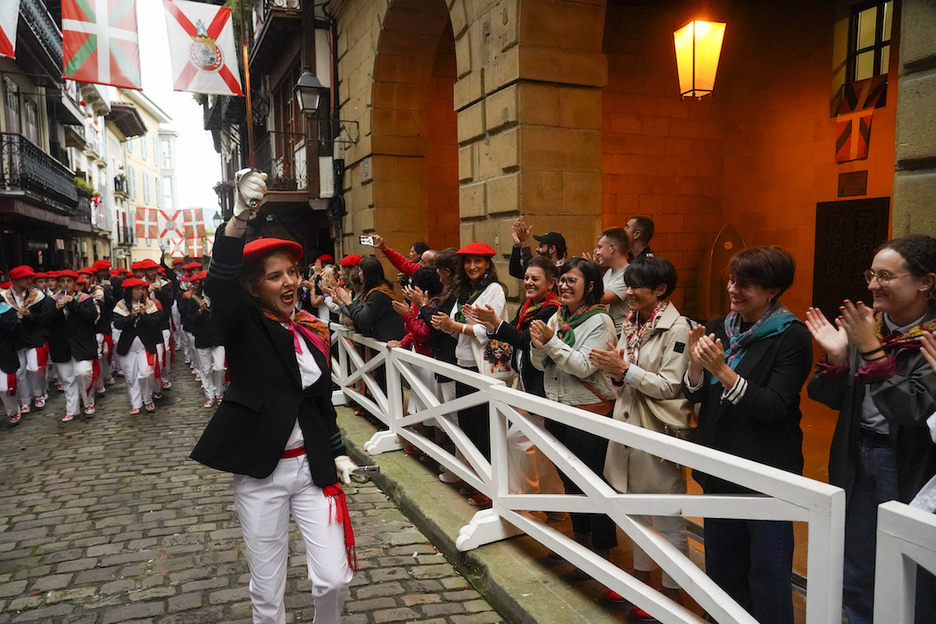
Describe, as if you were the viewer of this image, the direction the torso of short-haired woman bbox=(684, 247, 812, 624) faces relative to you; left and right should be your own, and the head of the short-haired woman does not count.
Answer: facing the viewer and to the left of the viewer

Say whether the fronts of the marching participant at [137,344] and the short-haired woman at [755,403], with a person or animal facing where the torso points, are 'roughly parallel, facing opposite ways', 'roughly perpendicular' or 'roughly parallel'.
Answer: roughly perpendicular

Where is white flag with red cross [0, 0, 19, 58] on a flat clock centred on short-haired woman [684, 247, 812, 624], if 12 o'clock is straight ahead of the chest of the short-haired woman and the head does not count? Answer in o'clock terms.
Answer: The white flag with red cross is roughly at 2 o'clock from the short-haired woman.

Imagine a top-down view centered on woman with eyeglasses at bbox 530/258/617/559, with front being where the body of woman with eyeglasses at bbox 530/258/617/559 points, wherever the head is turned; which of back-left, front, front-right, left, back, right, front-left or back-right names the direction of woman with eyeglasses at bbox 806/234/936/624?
left

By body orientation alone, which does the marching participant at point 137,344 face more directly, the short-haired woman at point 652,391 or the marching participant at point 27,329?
the short-haired woman

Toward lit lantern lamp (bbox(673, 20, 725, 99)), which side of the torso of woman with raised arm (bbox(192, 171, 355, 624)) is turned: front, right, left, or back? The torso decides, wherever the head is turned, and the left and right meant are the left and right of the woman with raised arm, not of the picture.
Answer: left

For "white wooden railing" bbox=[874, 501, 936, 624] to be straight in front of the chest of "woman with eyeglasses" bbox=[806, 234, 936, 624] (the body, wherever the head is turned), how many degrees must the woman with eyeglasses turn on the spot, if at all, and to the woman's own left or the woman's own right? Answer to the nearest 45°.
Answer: approximately 45° to the woman's own left

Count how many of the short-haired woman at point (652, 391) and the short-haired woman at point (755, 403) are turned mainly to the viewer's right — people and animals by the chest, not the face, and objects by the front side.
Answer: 0

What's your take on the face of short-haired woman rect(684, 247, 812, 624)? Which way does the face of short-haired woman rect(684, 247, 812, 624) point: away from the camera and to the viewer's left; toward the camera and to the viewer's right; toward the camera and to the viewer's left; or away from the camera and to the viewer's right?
toward the camera and to the viewer's left

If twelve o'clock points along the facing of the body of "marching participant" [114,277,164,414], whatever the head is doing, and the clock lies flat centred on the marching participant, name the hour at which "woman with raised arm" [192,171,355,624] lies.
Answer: The woman with raised arm is roughly at 12 o'clock from the marching participant.

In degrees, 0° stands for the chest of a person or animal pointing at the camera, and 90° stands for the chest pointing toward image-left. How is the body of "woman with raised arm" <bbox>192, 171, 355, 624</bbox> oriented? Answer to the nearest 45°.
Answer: approximately 315°

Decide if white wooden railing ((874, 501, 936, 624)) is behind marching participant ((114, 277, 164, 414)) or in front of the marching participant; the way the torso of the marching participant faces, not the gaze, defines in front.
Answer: in front

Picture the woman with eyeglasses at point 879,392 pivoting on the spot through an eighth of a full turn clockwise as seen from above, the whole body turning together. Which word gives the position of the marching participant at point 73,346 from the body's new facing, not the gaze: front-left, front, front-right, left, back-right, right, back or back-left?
front
